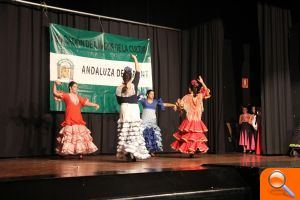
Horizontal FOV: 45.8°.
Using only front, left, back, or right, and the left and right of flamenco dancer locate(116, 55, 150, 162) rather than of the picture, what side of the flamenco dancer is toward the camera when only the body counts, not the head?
back

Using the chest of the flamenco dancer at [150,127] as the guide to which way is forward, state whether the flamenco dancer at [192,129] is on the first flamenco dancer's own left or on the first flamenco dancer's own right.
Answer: on the first flamenco dancer's own left

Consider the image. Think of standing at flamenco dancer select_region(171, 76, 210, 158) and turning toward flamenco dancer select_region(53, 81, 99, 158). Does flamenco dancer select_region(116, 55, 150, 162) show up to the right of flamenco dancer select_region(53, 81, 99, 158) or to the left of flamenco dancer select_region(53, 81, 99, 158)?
left

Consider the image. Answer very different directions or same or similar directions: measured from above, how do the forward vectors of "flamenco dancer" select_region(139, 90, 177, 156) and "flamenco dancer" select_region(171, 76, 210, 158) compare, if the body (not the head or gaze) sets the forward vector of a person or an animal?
very different directions

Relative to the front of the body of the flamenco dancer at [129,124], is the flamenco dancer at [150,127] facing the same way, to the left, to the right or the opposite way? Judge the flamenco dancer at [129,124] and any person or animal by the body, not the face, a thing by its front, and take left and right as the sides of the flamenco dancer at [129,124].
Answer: the opposite way

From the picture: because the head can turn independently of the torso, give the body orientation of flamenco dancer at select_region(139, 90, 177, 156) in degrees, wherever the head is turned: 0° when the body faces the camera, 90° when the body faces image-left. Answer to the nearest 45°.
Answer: approximately 0°

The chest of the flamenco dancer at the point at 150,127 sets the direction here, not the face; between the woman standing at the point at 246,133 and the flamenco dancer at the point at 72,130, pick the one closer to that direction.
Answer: the flamenco dancer

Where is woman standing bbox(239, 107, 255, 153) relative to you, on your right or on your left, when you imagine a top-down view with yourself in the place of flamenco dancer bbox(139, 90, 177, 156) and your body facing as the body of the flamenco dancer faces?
on your left

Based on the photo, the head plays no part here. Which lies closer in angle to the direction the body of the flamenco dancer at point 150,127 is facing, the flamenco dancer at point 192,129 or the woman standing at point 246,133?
the flamenco dancer
